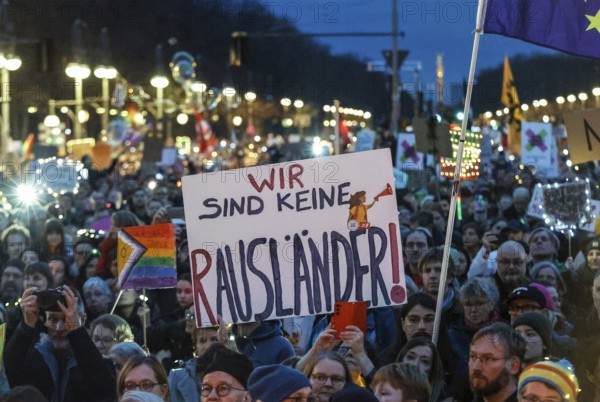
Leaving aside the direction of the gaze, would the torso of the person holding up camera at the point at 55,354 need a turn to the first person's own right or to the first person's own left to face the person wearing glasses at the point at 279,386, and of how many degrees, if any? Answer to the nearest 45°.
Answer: approximately 45° to the first person's own left

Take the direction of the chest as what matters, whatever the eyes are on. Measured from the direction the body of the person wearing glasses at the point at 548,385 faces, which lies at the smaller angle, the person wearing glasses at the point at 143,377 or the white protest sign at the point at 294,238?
the person wearing glasses

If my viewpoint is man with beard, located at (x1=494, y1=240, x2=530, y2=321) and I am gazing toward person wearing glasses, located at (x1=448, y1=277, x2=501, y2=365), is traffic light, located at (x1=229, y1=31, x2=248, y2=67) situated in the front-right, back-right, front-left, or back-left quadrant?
back-right

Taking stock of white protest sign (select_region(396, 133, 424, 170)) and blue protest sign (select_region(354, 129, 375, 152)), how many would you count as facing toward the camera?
2

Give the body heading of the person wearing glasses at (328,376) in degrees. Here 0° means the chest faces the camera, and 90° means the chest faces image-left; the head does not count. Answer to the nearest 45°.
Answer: approximately 0°

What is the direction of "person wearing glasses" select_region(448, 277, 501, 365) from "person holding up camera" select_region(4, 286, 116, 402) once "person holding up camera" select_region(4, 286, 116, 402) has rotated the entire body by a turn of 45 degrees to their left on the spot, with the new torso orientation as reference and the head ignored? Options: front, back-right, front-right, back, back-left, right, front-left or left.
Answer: front-left

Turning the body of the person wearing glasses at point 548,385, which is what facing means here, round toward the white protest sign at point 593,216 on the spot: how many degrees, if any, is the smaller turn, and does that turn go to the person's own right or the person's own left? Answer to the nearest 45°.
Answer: approximately 135° to the person's own right

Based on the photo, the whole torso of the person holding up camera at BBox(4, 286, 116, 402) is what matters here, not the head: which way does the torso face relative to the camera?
toward the camera

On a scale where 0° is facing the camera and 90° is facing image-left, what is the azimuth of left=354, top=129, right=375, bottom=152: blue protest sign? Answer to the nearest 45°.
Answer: approximately 0°

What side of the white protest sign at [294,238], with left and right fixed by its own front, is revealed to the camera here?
front

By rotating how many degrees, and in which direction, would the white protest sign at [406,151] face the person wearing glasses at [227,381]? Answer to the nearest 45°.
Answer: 0° — it already faces them

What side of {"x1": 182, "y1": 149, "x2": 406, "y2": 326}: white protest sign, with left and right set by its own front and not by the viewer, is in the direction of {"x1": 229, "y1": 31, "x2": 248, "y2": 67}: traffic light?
back
